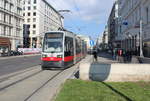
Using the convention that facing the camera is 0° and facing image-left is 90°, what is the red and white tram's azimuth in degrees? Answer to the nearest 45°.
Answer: approximately 45°
